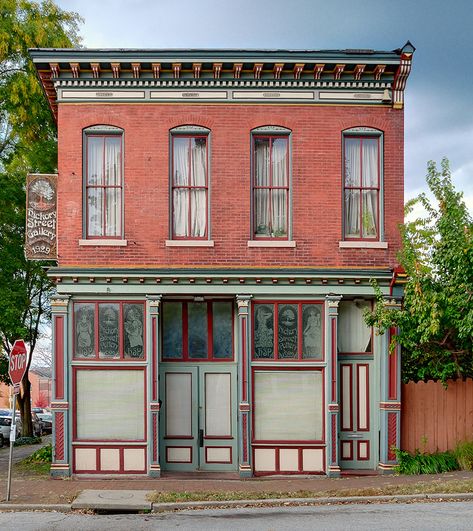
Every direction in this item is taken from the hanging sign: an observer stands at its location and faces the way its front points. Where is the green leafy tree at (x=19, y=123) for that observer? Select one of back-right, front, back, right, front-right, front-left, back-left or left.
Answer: back

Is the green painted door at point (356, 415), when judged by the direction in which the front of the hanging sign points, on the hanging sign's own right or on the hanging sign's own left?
on the hanging sign's own left

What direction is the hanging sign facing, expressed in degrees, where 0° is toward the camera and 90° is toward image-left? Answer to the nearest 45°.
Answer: approximately 0°

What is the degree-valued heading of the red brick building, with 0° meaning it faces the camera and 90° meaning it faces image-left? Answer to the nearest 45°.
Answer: approximately 0°

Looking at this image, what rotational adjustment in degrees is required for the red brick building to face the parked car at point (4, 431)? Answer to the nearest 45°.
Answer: approximately 135° to its right

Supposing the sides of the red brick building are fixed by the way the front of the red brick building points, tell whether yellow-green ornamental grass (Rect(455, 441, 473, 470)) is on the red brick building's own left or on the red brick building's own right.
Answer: on the red brick building's own left

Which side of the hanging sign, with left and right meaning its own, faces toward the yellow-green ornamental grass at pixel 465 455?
left

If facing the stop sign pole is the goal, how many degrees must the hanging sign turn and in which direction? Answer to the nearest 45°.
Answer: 0° — it already faces it

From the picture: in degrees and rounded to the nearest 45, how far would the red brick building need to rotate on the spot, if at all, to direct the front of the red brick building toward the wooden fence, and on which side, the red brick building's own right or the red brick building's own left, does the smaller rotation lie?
approximately 90° to the red brick building's own left

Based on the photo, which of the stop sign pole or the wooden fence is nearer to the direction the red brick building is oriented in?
the stop sign pole

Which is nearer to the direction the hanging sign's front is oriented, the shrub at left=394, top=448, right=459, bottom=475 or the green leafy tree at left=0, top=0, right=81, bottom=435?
the shrub
